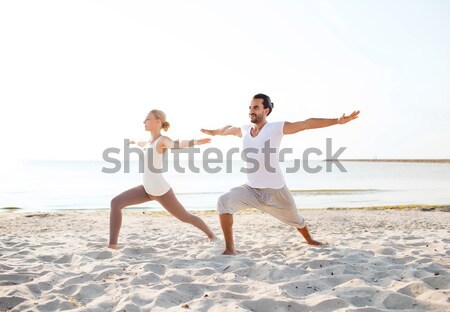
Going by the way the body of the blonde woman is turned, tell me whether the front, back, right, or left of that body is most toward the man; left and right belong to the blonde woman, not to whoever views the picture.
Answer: left

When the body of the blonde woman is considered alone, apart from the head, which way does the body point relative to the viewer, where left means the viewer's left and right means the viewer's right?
facing the viewer and to the left of the viewer
